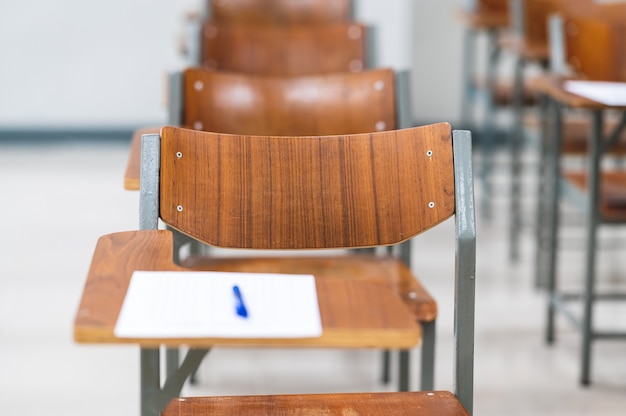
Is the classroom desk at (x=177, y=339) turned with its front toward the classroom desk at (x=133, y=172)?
no

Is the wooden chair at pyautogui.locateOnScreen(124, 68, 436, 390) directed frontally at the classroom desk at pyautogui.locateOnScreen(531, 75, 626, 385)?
no

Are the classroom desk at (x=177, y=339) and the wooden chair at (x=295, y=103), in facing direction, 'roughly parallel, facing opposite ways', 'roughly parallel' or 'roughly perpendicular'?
roughly parallel

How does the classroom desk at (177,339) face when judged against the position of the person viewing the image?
facing the viewer

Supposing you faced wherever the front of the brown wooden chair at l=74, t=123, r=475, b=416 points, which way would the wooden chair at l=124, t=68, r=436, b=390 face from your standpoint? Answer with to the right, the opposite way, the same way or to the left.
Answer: the same way
